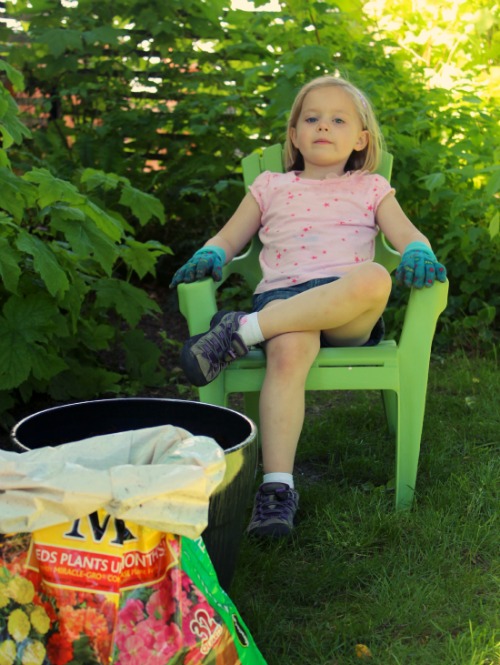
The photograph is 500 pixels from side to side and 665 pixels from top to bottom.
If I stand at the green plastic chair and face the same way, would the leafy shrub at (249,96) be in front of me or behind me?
behind

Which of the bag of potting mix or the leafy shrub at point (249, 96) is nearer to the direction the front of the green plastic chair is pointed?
the bag of potting mix

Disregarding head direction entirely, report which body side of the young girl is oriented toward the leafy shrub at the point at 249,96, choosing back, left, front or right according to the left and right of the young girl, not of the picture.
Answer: back

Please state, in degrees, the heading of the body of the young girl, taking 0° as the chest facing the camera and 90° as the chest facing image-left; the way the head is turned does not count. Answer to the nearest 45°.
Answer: approximately 0°

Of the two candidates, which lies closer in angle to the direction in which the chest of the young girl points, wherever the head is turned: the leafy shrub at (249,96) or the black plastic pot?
the black plastic pot

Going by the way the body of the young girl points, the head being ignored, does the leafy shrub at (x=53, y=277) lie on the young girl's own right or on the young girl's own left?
on the young girl's own right

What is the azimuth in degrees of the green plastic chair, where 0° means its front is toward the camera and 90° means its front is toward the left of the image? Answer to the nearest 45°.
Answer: approximately 0°

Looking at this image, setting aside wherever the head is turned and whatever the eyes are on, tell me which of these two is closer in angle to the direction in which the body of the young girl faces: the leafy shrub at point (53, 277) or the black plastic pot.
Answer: the black plastic pot

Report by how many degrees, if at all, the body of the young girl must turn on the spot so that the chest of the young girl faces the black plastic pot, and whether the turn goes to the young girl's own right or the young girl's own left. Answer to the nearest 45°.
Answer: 0° — they already face it
